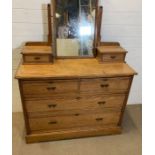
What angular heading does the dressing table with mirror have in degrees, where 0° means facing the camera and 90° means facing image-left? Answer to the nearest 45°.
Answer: approximately 0°
